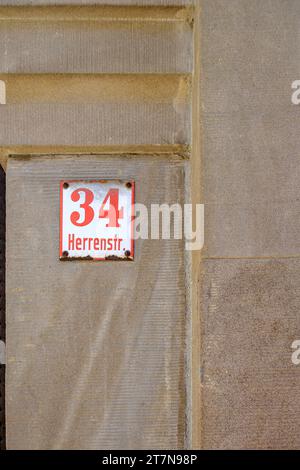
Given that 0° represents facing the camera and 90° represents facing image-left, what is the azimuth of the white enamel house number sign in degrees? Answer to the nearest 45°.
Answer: approximately 0°
